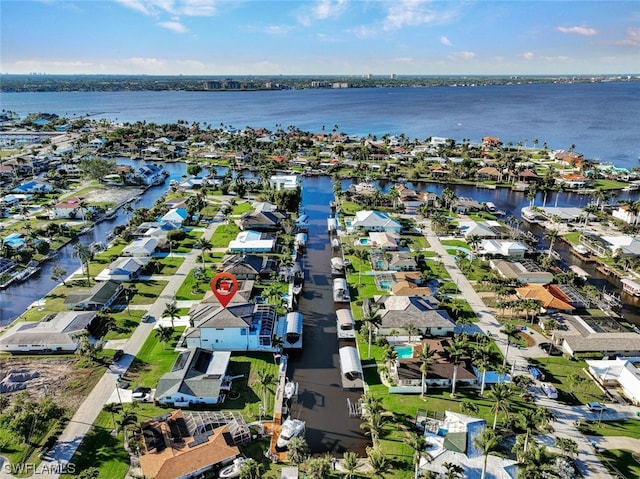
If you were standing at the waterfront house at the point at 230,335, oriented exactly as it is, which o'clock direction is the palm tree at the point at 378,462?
The palm tree is roughly at 8 o'clock from the waterfront house.

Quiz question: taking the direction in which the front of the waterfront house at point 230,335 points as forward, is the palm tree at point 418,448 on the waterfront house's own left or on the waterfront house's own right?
on the waterfront house's own left

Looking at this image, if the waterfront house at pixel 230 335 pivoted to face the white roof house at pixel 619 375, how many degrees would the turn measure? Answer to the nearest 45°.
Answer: approximately 180°

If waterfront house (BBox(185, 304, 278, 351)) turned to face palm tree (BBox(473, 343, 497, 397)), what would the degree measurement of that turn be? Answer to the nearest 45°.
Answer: approximately 135° to its left

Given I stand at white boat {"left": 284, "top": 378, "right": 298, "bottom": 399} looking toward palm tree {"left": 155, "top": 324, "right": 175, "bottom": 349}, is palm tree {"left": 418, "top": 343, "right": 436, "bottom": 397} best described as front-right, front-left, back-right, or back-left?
back-right

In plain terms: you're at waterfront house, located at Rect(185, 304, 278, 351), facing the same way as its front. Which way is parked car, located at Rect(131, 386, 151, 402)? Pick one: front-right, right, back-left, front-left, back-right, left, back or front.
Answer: front-left

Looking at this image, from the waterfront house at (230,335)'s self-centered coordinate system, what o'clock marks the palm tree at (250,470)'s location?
The palm tree is roughly at 9 o'clock from the waterfront house.

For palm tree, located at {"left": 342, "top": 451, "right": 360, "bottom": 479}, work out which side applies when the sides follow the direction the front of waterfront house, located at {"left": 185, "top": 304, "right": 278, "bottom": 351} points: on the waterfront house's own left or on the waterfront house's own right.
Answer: on the waterfront house's own left

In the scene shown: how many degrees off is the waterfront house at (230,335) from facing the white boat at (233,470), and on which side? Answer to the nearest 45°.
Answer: approximately 90° to its left

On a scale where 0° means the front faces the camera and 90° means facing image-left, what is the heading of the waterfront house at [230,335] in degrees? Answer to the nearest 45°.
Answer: approximately 90°

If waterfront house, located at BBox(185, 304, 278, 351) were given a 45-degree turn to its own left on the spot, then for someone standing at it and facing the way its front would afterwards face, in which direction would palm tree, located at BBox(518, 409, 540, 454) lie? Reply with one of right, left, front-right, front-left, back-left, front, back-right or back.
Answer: left

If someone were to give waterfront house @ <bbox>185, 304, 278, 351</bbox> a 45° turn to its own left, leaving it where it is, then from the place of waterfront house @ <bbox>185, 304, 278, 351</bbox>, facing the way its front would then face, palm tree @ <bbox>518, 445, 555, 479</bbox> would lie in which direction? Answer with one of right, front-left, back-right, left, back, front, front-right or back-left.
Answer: left

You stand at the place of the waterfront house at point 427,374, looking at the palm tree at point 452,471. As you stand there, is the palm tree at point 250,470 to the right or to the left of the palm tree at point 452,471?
right

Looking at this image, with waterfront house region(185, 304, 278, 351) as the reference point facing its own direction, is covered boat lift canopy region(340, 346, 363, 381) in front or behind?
behind
